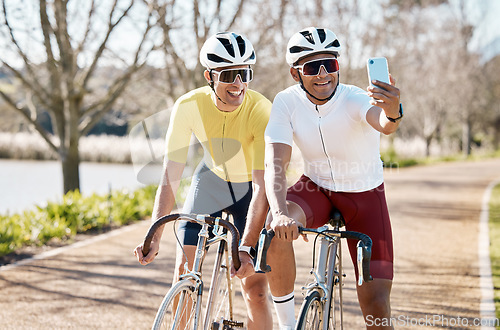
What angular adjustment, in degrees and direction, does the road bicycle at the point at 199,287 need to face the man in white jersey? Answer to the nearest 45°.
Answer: approximately 135° to its left

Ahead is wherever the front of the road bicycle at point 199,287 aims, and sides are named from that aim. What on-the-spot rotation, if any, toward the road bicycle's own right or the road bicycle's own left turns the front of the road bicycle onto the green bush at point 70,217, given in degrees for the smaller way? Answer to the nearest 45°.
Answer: approximately 135° to the road bicycle's own right

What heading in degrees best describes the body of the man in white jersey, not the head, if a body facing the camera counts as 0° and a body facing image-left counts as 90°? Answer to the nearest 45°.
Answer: approximately 0°

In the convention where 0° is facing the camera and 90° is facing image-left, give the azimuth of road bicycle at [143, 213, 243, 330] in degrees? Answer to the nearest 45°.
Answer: approximately 45°

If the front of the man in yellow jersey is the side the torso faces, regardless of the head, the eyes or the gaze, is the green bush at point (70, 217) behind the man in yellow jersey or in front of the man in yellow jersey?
behind

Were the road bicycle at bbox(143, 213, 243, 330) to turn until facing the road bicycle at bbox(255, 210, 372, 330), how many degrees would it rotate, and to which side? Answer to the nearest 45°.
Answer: approximately 135° to its left

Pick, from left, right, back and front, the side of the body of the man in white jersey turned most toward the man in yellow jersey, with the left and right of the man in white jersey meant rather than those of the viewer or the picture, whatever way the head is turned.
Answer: right

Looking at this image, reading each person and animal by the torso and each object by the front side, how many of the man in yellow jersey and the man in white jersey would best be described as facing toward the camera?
2

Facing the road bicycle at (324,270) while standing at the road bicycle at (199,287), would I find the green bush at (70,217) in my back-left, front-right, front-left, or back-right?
back-left
